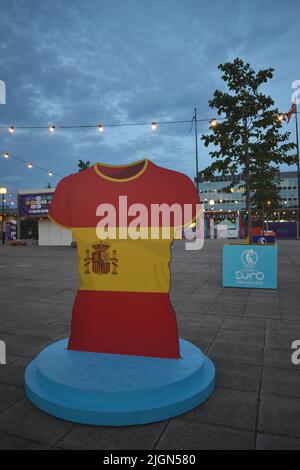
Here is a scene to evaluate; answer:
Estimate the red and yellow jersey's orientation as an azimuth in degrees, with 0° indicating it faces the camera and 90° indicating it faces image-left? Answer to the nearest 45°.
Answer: approximately 0°

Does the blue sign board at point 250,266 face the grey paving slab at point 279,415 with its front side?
yes

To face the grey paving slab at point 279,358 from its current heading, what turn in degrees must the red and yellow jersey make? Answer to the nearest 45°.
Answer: approximately 90° to its left

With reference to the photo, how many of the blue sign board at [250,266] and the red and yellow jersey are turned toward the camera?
2

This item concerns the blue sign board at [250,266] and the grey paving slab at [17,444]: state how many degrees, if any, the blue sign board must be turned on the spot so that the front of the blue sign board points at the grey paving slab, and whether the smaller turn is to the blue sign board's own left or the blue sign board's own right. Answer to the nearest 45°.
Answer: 0° — it already faces it

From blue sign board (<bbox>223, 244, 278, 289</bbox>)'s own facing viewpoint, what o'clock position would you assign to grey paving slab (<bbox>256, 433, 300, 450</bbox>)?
The grey paving slab is roughly at 12 o'clock from the blue sign board.

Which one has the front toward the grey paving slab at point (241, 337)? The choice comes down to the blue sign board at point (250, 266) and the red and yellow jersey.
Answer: the blue sign board

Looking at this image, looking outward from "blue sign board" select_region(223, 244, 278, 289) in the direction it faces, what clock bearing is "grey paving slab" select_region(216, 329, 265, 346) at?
The grey paving slab is roughly at 12 o'clock from the blue sign board.
